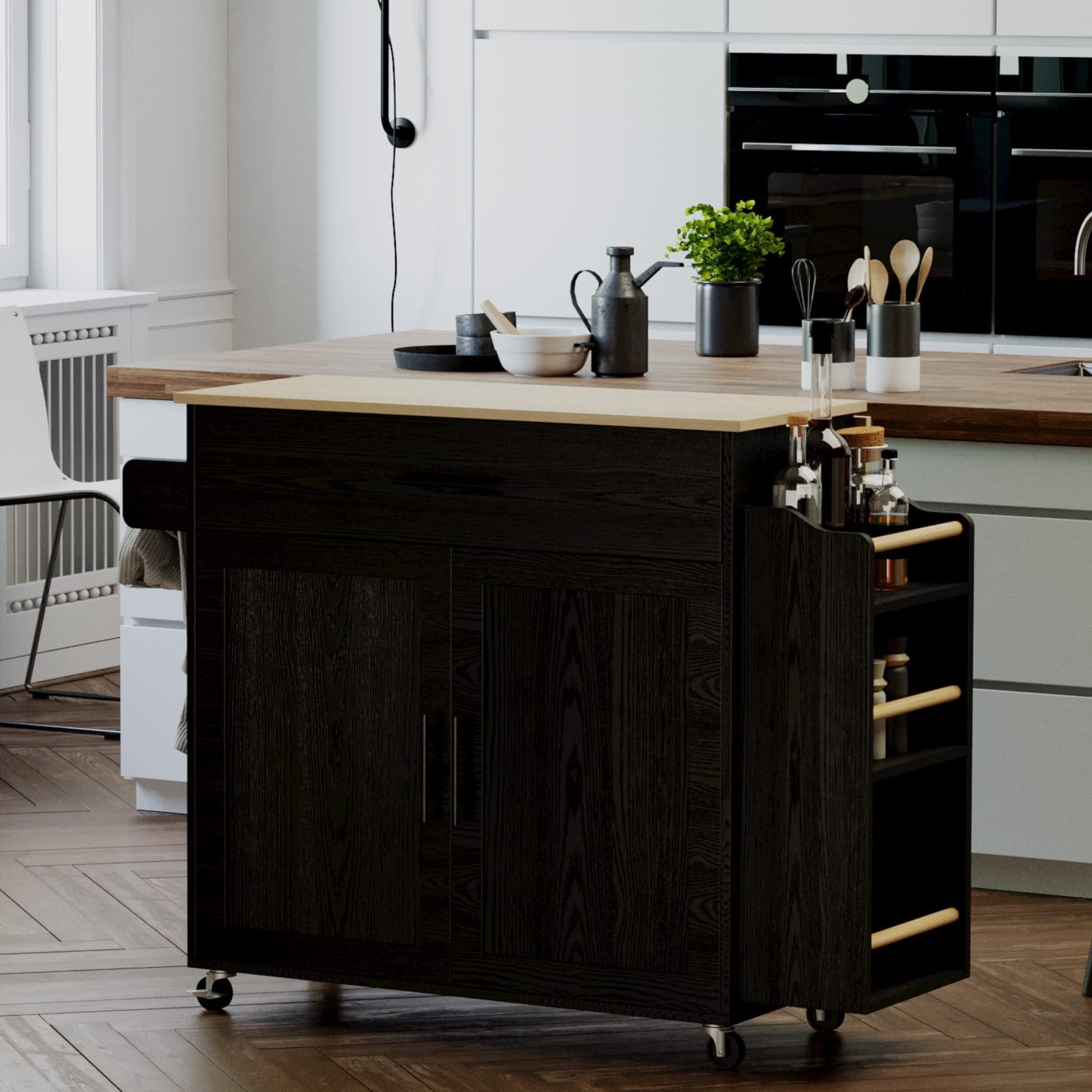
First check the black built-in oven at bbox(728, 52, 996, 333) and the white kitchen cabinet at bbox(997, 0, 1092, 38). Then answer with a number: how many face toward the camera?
2

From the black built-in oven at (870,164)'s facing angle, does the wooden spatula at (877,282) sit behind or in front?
in front

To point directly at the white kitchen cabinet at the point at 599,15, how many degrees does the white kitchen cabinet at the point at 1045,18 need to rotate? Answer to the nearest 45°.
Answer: approximately 90° to its right

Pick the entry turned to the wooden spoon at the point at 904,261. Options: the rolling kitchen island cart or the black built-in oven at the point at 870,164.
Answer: the black built-in oven

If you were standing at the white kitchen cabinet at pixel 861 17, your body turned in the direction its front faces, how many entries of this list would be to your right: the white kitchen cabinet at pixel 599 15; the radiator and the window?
3

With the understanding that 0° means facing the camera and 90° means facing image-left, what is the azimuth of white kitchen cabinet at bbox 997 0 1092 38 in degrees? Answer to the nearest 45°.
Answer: approximately 0°

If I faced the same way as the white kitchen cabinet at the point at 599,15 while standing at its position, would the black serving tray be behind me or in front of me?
in front

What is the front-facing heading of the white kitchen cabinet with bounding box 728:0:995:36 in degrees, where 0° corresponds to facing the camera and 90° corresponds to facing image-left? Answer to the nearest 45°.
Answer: approximately 0°
